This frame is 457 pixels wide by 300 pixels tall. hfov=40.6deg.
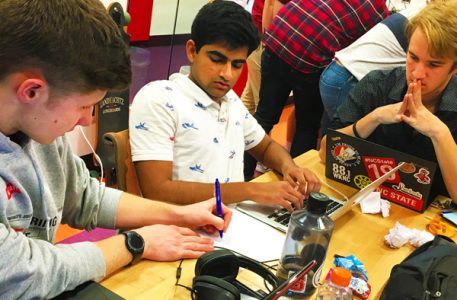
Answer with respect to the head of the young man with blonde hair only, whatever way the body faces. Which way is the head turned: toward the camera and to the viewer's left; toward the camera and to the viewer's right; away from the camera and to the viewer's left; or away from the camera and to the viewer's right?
toward the camera and to the viewer's left

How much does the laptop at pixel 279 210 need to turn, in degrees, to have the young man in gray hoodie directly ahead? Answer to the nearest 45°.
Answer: approximately 90° to its left

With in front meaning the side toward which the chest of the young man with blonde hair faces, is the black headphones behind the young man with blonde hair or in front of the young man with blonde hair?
in front

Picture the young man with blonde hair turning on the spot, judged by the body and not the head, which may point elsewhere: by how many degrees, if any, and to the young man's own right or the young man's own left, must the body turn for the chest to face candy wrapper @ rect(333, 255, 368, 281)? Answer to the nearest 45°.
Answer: approximately 45° to the young man's own left

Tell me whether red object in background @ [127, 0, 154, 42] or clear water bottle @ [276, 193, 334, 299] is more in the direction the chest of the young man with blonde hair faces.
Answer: the clear water bottle

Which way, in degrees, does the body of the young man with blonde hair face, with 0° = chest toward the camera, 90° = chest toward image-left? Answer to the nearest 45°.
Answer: approximately 45°

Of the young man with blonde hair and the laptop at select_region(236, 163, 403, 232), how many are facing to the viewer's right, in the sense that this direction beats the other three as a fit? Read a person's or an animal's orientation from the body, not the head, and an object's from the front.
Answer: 0

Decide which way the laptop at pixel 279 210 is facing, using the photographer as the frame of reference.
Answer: facing away from the viewer and to the left of the viewer

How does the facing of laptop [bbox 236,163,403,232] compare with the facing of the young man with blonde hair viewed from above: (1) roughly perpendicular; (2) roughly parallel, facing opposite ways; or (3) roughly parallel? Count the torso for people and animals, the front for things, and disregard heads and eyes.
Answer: roughly perpendicular

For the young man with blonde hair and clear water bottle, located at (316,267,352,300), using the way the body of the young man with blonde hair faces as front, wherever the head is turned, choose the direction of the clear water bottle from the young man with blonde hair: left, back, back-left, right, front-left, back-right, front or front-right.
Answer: front-left
